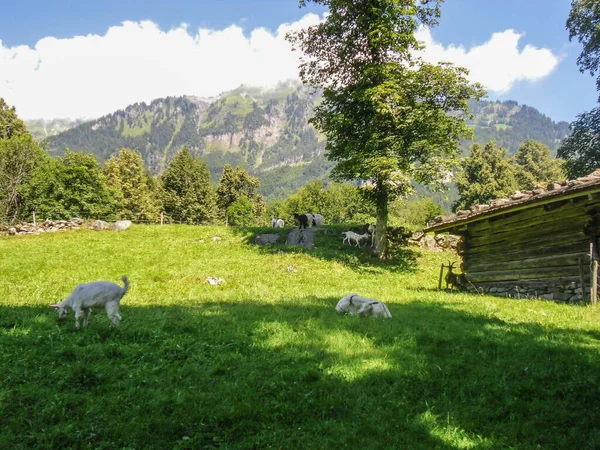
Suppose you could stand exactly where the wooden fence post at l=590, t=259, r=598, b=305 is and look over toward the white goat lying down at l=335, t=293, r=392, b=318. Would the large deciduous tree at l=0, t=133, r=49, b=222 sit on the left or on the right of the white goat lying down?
right

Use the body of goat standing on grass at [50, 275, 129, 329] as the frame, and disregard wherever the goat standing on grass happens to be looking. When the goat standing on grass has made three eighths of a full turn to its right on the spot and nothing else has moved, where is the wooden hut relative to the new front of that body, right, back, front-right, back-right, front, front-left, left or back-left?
front-right

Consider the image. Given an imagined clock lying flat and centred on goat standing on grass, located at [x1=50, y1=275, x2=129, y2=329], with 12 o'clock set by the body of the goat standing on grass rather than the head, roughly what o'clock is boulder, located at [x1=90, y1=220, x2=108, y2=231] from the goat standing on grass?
The boulder is roughly at 3 o'clock from the goat standing on grass.

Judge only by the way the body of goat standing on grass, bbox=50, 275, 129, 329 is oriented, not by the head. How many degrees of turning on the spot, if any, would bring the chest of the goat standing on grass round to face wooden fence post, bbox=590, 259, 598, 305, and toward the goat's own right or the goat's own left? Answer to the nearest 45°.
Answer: approximately 180°

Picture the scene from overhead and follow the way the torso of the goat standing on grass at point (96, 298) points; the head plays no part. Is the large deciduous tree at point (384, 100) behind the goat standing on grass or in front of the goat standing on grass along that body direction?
behind

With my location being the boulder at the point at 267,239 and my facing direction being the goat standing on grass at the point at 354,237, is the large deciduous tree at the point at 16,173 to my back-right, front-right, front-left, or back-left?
back-left

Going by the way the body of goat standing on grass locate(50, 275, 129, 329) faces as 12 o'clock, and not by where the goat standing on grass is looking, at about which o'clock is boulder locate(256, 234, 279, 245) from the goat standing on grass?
The boulder is roughly at 4 o'clock from the goat standing on grass.

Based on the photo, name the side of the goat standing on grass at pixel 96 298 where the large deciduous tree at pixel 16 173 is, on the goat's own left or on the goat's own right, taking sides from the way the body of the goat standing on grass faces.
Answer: on the goat's own right

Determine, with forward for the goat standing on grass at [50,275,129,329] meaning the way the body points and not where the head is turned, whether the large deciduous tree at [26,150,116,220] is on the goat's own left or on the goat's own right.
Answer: on the goat's own right

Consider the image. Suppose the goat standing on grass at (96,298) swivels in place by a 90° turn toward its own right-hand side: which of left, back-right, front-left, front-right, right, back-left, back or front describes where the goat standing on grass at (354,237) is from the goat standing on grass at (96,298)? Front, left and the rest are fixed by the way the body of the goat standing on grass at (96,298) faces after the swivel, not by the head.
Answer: front-right

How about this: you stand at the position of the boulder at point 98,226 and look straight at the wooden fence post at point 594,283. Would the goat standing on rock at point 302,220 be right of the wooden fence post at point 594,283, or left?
left

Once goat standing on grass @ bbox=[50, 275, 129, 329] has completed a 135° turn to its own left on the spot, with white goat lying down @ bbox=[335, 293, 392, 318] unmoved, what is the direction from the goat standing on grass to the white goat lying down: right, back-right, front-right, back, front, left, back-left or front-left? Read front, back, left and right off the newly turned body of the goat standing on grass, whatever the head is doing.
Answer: front-left

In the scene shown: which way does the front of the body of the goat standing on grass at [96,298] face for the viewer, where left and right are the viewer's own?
facing to the left of the viewer
